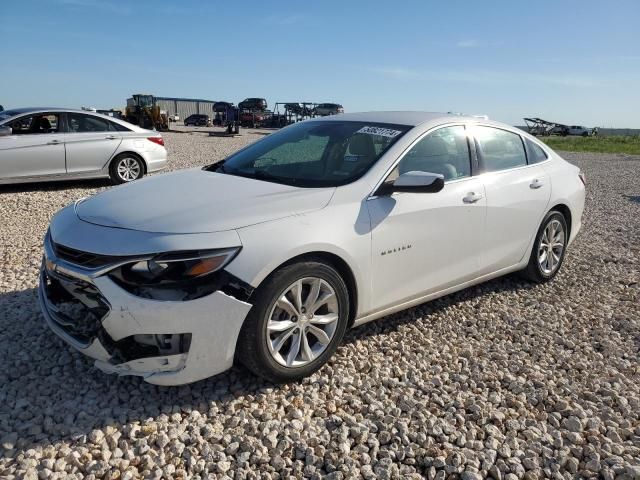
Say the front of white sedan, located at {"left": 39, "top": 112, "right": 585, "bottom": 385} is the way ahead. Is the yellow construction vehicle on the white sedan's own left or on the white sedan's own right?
on the white sedan's own right

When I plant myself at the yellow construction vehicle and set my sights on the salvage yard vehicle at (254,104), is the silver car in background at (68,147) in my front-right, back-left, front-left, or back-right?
back-right

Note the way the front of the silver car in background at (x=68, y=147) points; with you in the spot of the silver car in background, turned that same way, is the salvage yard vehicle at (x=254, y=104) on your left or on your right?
on your right

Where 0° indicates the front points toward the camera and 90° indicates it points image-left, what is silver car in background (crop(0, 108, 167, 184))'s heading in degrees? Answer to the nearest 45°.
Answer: approximately 90°

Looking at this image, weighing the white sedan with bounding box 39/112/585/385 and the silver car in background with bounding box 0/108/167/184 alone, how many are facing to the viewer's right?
0

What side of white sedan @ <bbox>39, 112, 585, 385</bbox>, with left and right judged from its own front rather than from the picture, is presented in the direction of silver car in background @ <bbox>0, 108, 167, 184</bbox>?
right

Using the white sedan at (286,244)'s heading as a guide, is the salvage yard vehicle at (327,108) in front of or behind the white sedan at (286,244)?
behind

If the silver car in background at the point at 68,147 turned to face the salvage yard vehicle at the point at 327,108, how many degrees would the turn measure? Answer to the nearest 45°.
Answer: approximately 135° to its right

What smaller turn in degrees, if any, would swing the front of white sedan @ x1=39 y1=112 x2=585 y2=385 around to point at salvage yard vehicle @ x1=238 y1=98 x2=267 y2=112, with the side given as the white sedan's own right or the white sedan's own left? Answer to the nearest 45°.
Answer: approximately 135° to the white sedan's own right

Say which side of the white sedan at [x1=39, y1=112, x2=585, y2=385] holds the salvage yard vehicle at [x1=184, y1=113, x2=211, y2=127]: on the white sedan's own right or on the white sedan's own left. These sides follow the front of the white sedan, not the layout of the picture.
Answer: on the white sedan's own right

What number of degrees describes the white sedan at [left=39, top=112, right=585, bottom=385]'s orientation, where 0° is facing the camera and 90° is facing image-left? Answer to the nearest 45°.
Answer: approximately 45°
